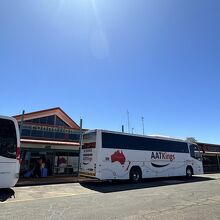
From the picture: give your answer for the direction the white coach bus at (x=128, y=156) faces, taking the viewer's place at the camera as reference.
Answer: facing away from the viewer and to the right of the viewer

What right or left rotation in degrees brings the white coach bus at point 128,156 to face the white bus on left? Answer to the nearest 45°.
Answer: approximately 180°
